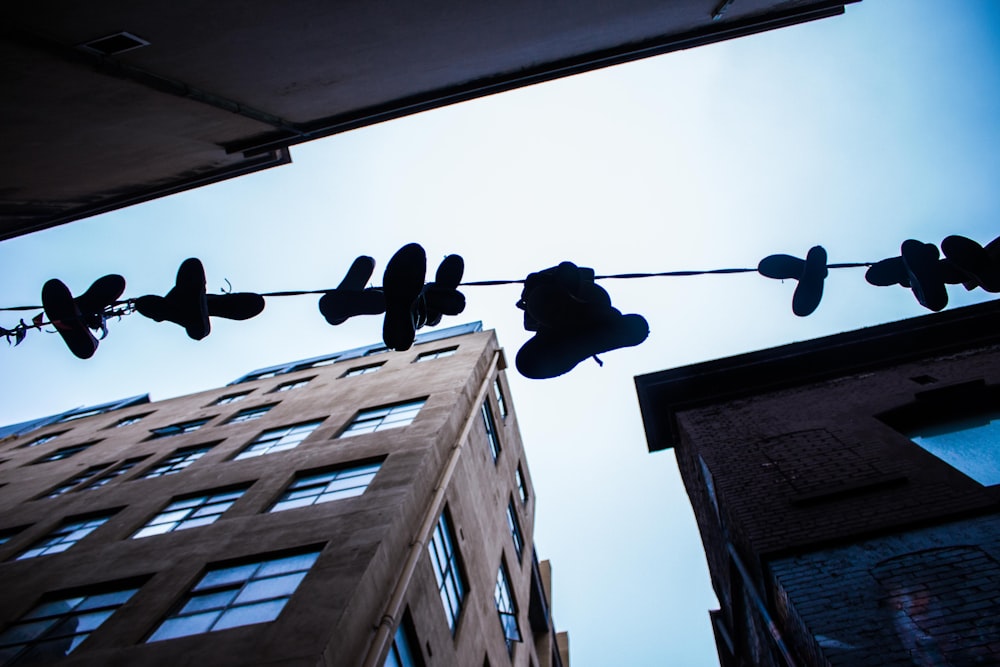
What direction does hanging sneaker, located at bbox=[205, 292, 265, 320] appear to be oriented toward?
to the viewer's right

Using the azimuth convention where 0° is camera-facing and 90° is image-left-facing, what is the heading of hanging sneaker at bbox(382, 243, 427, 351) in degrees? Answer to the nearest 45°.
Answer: approximately 0°

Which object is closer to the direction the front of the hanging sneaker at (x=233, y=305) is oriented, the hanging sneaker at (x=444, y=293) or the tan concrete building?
the hanging sneaker

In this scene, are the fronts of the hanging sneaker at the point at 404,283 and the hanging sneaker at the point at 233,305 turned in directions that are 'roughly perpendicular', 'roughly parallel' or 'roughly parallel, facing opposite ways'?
roughly perpendicular

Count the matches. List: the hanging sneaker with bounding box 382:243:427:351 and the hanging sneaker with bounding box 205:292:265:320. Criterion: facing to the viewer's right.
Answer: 1
